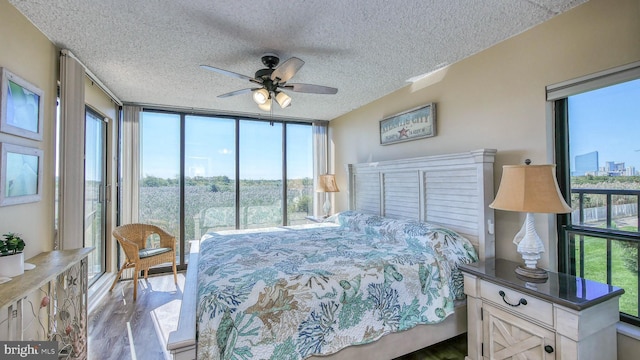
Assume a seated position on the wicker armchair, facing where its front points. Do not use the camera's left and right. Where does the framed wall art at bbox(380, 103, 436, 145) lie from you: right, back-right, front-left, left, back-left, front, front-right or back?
front

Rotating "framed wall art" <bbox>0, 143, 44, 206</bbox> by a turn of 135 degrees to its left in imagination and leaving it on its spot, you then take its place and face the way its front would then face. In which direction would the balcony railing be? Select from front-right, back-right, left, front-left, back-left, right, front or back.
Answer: back-right

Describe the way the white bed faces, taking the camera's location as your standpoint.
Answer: facing the viewer and to the left of the viewer

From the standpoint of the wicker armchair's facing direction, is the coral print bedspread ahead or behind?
ahead

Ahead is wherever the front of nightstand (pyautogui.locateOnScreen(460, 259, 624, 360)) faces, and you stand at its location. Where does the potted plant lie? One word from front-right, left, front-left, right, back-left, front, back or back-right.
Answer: front

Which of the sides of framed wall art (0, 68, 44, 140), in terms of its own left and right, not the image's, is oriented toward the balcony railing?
front

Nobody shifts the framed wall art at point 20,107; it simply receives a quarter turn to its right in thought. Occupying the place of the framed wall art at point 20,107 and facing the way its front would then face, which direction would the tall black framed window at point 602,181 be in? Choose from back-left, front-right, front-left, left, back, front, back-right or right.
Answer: left

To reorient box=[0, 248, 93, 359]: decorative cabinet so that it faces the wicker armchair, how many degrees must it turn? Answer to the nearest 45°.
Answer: approximately 90° to its left

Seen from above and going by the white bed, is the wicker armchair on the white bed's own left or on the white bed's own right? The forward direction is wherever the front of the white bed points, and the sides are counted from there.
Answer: on the white bed's own right

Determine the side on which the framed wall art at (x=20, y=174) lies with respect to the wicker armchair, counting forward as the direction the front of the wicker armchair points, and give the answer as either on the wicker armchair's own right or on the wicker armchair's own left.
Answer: on the wicker armchair's own right

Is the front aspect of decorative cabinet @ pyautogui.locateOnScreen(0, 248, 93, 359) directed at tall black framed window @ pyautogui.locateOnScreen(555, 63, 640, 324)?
yes

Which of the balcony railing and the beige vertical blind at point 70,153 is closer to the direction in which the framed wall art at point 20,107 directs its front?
the balcony railing

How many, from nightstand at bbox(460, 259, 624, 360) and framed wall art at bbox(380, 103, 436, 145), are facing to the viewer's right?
0

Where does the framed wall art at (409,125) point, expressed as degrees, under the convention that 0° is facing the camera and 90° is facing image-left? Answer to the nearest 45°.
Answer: approximately 45°

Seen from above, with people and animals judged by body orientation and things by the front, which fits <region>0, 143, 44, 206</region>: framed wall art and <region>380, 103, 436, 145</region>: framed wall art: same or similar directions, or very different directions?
very different directions
